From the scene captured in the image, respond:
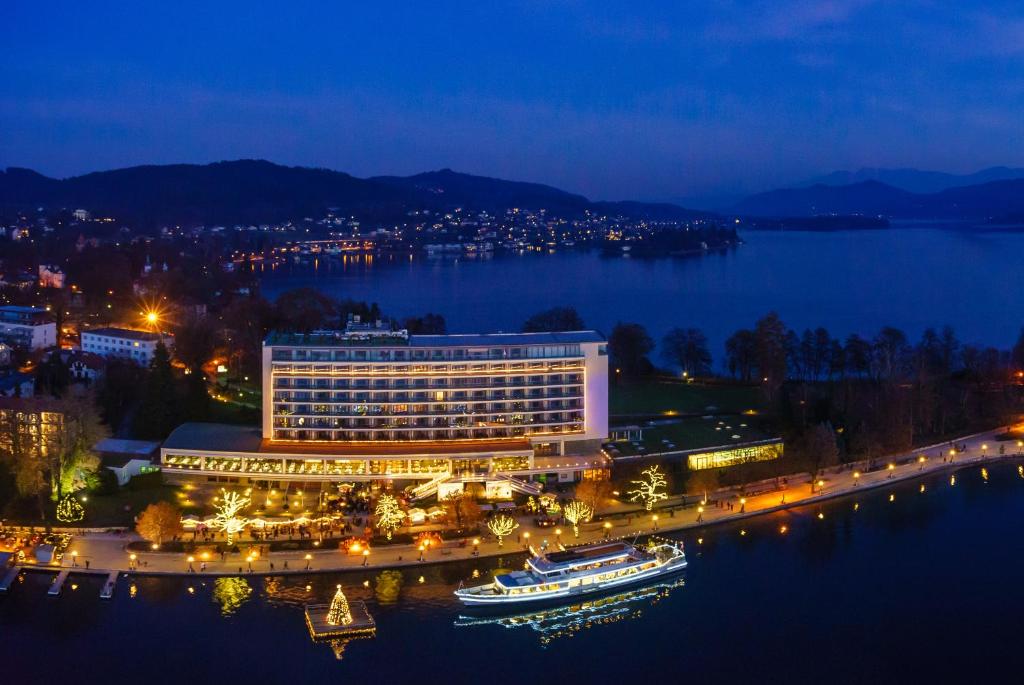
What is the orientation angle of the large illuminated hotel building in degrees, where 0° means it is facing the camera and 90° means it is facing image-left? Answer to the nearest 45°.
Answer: approximately 0°

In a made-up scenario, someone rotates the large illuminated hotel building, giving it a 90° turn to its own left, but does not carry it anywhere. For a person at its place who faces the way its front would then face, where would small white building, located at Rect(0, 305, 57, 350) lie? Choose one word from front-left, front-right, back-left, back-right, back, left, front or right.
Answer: back-left

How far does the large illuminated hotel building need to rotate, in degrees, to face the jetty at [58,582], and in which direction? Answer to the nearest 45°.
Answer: approximately 45° to its right

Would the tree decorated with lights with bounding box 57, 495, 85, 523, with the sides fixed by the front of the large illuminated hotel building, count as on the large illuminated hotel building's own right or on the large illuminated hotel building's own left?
on the large illuminated hotel building's own right

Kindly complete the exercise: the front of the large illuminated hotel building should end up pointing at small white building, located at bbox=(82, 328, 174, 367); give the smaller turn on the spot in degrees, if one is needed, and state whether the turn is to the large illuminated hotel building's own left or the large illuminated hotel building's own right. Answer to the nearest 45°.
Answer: approximately 135° to the large illuminated hotel building's own right

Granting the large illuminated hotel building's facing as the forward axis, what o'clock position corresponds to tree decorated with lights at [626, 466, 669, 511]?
The tree decorated with lights is roughly at 10 o'clock from the large illuminated hotel building.

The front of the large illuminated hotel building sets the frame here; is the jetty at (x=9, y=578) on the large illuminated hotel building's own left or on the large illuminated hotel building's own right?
on the large illuminated hotel building's own right

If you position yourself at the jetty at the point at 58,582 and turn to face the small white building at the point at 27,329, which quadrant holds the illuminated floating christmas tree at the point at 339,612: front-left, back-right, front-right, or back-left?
back-right

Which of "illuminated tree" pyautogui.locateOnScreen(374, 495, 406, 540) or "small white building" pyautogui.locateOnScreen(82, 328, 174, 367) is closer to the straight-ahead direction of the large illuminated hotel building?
the illuminated tree

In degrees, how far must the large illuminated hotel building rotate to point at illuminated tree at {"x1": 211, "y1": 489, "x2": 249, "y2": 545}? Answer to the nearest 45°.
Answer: approximately 45° to its right
